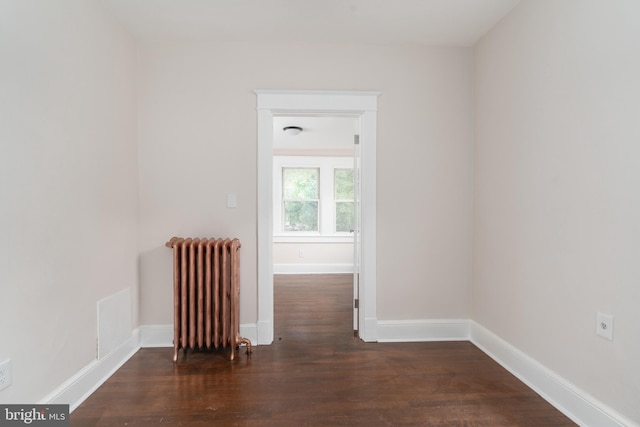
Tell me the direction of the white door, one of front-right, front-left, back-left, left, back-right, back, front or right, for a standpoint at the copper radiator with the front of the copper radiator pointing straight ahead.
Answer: left

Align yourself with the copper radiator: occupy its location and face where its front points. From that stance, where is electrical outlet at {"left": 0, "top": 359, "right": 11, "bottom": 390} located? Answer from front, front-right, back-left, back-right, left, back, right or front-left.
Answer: front-right

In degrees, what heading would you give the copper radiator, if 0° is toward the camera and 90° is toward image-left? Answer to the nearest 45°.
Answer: approximately 0°

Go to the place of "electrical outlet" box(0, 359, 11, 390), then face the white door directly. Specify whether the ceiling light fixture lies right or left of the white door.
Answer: left

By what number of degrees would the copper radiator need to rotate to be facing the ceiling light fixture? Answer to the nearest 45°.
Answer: approximately 135° to its left

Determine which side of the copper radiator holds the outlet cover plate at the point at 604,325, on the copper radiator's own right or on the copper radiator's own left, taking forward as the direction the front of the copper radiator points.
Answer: on the copper radiator's own left

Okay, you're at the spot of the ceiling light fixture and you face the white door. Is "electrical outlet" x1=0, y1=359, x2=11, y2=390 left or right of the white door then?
right

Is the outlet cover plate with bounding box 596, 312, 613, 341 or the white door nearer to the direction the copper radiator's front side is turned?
the outlet cover plate

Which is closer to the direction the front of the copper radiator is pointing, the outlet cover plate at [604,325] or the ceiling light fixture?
the outlet cover plate
